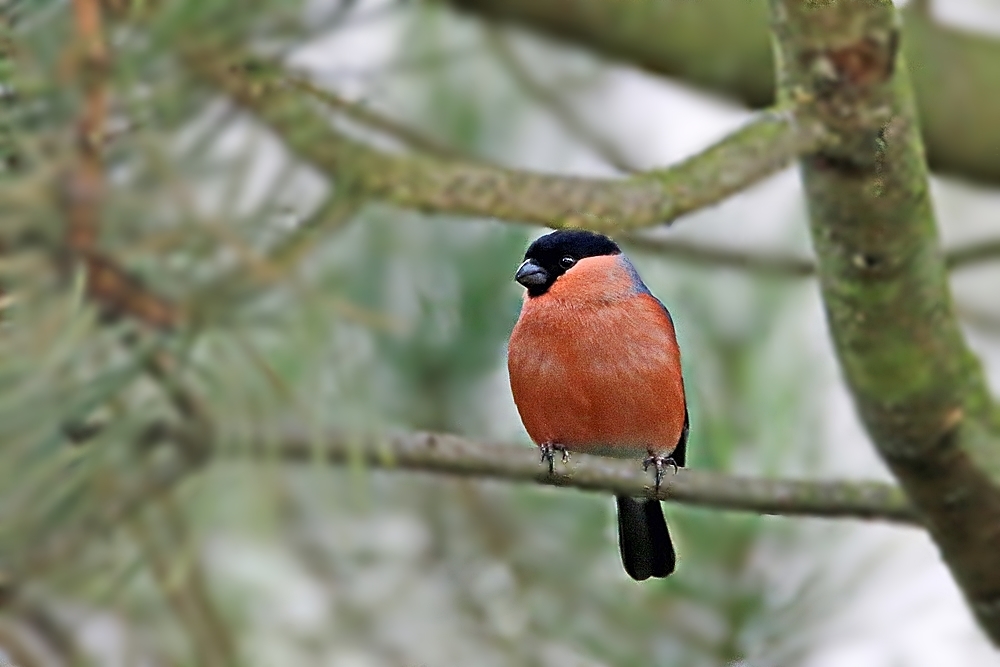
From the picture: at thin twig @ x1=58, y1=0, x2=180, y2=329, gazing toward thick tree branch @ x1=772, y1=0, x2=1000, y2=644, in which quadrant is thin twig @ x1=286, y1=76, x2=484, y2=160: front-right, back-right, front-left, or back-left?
front-left

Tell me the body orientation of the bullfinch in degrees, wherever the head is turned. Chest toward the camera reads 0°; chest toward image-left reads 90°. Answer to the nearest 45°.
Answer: approximately 45°
